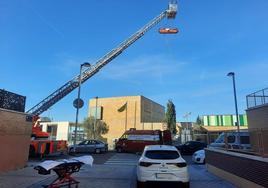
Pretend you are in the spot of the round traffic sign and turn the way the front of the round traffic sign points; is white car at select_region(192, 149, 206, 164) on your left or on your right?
on your left

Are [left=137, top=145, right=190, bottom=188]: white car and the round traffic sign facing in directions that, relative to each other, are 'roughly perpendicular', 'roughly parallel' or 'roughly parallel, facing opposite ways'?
roughly parallel, facing opposite ways

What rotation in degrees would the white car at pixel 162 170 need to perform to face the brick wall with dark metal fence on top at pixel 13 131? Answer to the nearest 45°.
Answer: approximately 45° to its left

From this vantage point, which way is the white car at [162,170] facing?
away from the camera

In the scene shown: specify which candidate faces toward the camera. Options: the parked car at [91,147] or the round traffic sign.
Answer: the round traffic sign

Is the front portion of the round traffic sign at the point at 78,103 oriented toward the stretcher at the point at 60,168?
yes

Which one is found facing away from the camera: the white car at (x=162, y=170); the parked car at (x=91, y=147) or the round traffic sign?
the white car

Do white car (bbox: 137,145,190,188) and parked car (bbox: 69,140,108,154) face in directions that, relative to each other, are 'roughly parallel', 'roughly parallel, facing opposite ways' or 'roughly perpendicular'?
roughly perpendicular

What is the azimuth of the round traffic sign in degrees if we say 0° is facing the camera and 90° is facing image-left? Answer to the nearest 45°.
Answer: approximately 0°

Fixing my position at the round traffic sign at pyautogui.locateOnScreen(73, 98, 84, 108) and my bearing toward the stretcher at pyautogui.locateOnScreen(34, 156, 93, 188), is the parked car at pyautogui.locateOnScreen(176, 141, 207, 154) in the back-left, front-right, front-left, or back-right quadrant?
back-left

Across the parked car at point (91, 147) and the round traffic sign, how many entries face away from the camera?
0

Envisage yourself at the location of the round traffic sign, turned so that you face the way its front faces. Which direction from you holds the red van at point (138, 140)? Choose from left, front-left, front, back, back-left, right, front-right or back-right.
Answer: back-left

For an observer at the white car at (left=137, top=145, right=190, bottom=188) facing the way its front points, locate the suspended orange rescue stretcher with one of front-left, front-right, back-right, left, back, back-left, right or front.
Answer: front
